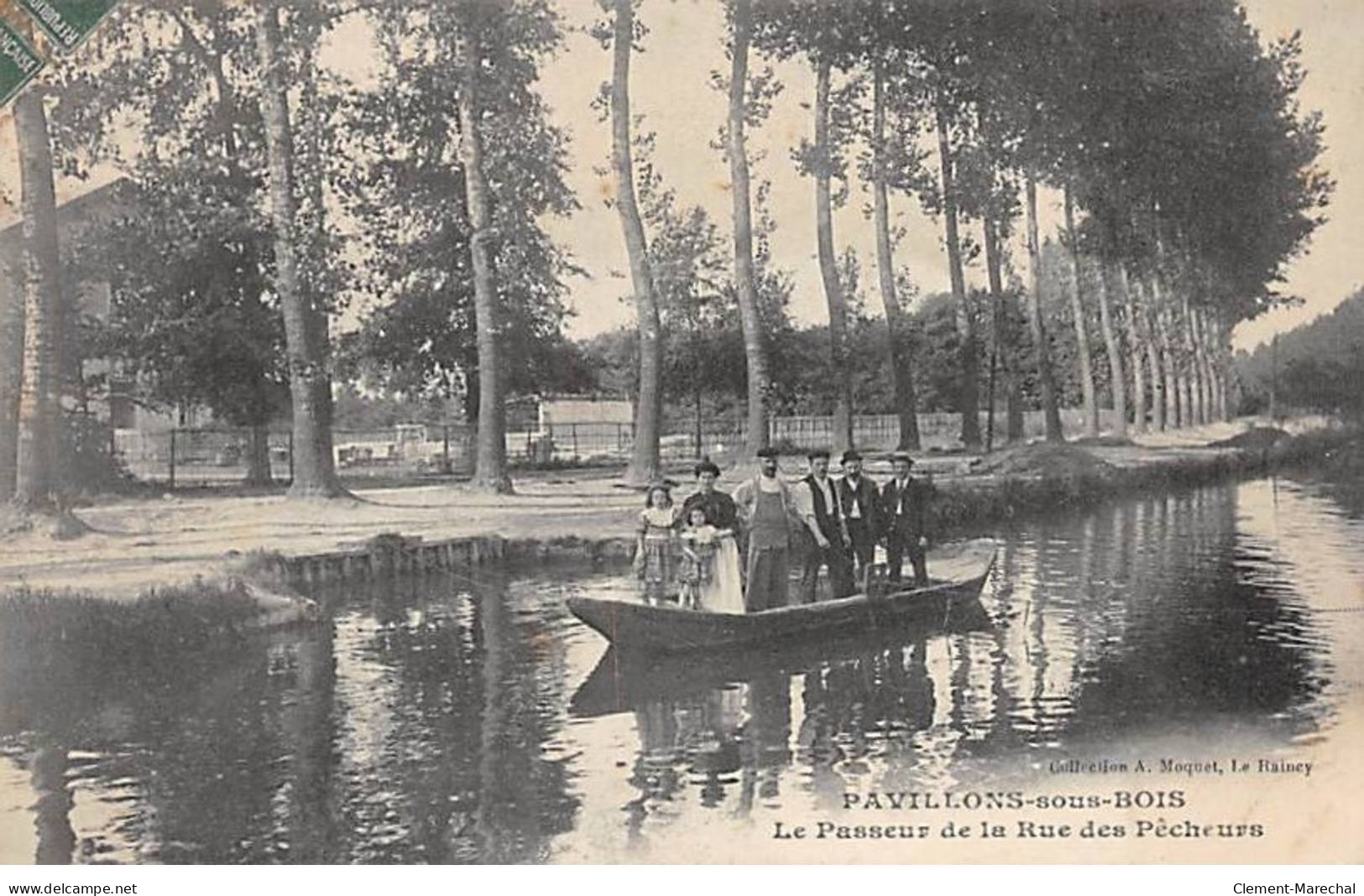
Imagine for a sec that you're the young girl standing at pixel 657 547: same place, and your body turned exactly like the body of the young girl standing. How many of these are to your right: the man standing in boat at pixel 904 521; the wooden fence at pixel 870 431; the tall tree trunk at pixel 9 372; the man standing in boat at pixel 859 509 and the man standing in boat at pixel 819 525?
1

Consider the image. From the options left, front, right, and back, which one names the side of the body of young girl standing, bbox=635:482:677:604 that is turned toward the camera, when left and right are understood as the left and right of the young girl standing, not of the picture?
front

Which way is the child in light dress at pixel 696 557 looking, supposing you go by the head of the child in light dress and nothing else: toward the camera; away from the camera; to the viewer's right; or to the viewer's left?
toward the camera

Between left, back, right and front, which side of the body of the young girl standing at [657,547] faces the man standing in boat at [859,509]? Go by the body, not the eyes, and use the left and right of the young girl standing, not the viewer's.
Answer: left

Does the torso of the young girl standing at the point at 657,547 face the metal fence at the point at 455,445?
no

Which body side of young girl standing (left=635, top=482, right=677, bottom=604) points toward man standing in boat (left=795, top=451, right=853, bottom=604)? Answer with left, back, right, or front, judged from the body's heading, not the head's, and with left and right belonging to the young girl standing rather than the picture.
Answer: left

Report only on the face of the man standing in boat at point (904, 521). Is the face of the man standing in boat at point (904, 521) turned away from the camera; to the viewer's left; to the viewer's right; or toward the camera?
toward the camera

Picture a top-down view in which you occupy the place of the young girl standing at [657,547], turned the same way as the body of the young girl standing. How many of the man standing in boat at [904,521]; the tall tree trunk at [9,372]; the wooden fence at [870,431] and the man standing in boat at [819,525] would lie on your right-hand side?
1

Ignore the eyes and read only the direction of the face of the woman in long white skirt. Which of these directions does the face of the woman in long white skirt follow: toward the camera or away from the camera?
toward the camera
